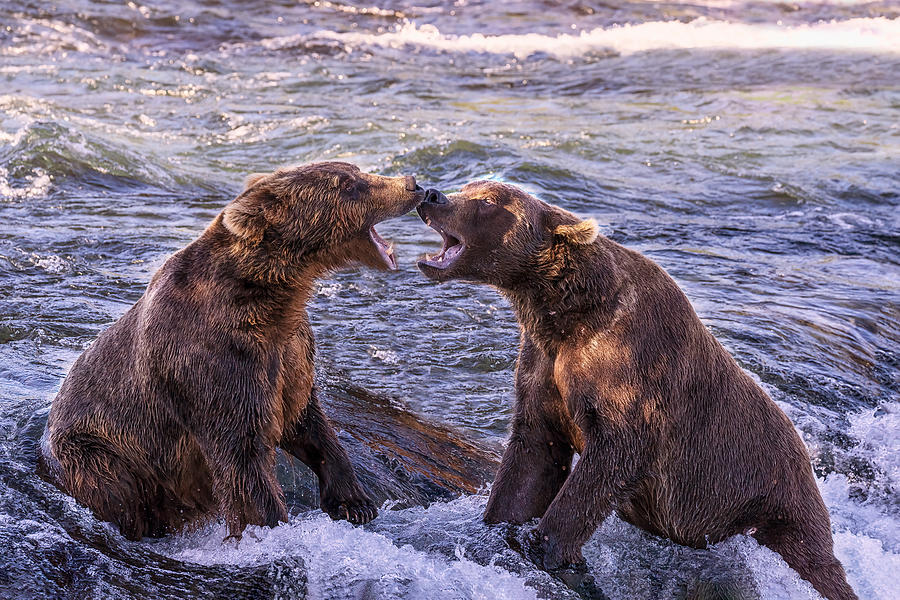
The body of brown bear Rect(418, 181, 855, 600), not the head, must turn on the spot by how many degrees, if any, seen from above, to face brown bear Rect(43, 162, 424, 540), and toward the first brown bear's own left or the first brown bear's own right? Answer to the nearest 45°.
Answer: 0° — it already faces it

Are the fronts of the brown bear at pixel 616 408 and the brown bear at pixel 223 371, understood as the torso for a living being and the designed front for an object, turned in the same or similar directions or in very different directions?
very different directions

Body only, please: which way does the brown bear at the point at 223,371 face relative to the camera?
to the viewer's right

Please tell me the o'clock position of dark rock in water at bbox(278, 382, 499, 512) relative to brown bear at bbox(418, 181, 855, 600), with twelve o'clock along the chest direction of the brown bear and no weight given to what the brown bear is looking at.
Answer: The dark rock in water is roughly at 1 o'clock from the brown bear.

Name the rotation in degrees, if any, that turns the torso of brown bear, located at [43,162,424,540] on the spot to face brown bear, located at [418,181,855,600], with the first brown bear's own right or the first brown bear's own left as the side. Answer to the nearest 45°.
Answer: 0° — it already faces it

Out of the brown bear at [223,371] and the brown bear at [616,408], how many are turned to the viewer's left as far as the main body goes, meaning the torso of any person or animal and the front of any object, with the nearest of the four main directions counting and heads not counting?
1

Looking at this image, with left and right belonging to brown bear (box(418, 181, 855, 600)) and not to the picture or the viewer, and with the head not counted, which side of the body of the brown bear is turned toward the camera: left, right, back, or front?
left
